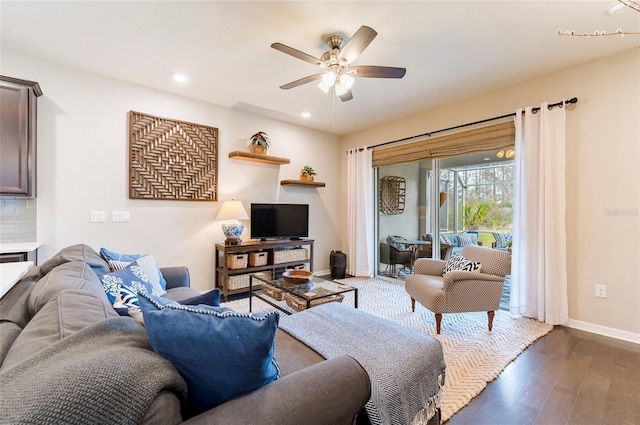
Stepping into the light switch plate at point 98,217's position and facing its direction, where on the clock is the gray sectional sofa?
The gray sectional sofa is roughly at 12 o'clock from the light switch plate.

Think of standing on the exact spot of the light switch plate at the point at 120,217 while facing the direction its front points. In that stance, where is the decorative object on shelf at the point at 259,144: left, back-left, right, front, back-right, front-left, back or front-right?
left

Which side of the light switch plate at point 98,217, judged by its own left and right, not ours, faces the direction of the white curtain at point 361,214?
left

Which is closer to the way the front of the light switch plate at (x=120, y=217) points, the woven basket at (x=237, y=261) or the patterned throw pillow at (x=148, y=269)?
the patterned throw pillow

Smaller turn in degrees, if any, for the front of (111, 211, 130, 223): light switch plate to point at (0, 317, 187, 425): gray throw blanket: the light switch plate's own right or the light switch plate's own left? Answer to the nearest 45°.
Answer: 0° — it already faces it

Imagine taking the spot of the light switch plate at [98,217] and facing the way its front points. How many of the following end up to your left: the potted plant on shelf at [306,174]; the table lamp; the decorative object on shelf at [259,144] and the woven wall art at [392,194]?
4

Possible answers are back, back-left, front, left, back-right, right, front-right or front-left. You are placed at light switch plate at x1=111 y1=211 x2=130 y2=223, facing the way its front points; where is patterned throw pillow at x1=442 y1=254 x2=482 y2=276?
front-left

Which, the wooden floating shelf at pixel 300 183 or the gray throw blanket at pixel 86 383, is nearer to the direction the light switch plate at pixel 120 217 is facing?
the gray throw blanket

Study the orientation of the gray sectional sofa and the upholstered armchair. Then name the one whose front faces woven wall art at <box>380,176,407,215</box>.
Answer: the gray sectional sofa

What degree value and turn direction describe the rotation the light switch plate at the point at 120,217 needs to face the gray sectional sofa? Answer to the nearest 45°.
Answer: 0° — it already faces it
